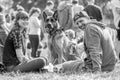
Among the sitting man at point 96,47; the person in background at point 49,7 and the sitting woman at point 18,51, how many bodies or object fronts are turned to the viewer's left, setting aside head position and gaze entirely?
1

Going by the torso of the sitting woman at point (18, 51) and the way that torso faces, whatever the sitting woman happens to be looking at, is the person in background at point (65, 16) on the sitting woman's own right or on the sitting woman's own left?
on the sitting woman's own left

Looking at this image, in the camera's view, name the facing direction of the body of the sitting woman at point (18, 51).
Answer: to the viewer's right

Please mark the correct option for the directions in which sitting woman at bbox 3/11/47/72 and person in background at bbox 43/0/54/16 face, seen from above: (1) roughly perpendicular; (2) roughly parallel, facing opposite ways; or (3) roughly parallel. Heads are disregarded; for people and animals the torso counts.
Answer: roughly perpendicular

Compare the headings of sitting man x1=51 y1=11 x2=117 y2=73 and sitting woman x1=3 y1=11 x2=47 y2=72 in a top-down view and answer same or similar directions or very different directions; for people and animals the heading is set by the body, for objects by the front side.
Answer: very different directions

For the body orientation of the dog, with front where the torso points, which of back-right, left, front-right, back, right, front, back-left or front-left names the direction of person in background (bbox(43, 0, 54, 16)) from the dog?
back-right

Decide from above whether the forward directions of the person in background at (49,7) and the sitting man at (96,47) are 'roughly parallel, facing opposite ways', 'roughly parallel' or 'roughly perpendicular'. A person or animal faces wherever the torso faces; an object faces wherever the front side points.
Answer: roughly perpendicular

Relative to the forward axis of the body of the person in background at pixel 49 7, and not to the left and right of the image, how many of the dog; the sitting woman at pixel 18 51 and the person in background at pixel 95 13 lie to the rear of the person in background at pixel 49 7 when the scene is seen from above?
0

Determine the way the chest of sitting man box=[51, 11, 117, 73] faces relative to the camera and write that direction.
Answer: to the viewer's left

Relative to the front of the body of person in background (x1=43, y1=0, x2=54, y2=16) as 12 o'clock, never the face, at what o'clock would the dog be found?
The dog is roughly at 12 o'clock from the person in background.

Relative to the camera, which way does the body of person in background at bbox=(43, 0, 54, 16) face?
toward the camera

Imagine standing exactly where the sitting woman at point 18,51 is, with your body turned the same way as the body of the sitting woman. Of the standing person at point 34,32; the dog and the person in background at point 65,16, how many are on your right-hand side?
0

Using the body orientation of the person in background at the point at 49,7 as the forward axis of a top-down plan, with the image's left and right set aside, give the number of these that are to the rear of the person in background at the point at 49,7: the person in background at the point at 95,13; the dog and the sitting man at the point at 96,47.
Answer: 0

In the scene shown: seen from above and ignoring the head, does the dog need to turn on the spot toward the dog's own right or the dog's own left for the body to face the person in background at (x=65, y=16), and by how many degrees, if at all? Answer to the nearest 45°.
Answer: approximately 135° to the dog's own right

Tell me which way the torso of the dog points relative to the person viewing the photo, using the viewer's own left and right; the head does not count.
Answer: facing the viewer and to the left of the viewer

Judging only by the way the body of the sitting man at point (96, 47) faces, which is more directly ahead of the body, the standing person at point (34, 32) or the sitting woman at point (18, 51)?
the sitting woman
